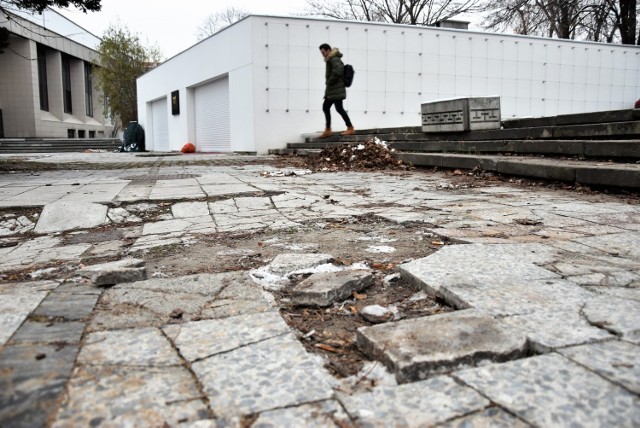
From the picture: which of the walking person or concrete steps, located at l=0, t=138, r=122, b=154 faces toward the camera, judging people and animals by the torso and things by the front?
the concrete steps

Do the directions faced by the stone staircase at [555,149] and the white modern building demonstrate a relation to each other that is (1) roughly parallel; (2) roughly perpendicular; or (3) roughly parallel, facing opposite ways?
roughly parallel

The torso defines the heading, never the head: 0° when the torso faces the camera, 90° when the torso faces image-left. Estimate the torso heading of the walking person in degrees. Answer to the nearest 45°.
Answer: approximately 90°

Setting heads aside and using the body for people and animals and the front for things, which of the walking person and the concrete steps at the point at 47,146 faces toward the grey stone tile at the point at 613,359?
the concrete steps

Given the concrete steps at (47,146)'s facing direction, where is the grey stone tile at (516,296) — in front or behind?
in front

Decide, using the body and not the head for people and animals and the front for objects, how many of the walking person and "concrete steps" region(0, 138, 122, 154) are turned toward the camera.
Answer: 1

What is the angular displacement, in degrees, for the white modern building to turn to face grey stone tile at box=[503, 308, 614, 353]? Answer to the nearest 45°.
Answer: approximately 45° to its left

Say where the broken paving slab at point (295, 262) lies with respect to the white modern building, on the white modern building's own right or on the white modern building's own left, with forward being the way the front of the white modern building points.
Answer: on the white modern building's own left

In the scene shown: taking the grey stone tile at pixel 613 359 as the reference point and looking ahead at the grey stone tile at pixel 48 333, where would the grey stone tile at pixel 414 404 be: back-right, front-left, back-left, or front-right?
front-left

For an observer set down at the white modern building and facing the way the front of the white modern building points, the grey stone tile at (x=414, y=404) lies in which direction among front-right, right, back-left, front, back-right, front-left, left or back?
front-left

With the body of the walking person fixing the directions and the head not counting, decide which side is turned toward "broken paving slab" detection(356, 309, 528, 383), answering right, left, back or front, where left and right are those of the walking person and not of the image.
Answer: left

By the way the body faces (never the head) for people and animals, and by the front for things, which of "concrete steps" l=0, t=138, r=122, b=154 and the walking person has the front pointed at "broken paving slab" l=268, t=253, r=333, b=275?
the concrete steps

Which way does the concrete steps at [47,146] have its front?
toward the camera

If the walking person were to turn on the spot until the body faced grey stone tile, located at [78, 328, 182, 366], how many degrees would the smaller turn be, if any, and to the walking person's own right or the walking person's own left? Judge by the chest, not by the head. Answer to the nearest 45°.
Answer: approximately 90° to the walking person's own left
